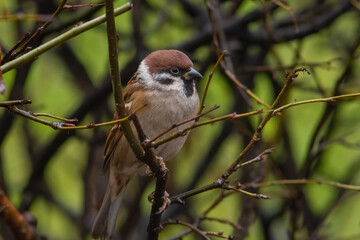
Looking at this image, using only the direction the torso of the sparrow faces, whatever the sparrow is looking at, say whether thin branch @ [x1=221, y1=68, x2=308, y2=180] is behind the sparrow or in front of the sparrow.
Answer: in front

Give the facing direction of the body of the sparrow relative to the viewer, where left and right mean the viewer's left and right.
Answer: facing the viewer and to the right of the viewer

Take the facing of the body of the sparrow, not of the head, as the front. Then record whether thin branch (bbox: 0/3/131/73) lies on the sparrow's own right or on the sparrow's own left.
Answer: on the sparrow's own right
